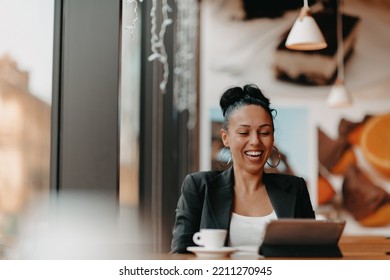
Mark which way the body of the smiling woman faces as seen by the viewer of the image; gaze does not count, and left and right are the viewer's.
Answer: facing the viewer

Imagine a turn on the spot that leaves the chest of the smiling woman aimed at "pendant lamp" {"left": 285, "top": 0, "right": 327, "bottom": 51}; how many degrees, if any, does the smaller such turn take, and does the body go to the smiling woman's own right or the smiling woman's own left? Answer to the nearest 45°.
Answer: approximately 180°
